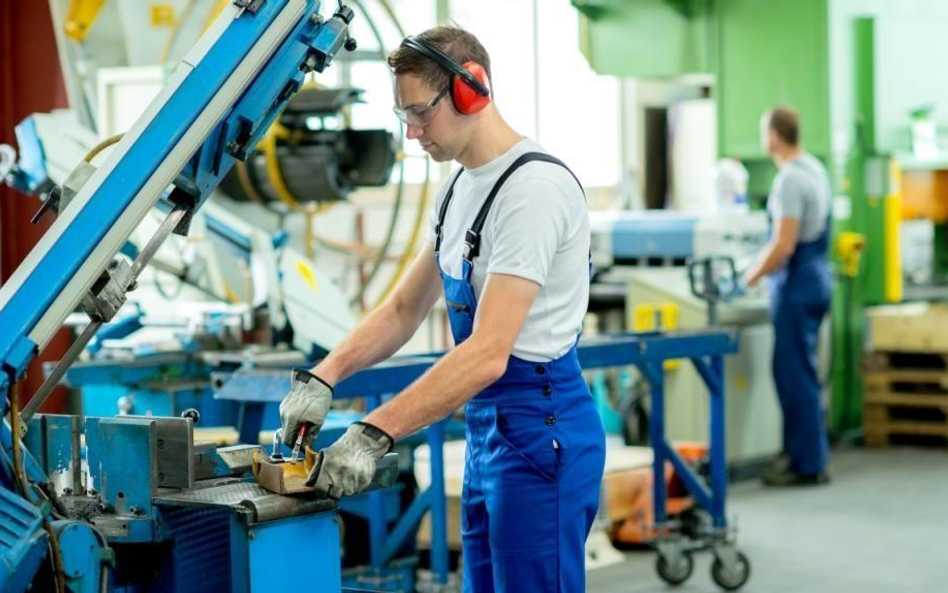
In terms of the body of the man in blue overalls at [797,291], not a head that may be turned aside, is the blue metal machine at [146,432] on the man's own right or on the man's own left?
on the man's own left

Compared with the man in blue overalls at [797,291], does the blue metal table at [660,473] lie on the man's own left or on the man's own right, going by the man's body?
on the man's own left

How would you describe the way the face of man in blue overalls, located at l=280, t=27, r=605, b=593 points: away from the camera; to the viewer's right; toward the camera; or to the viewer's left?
to the viewer's left

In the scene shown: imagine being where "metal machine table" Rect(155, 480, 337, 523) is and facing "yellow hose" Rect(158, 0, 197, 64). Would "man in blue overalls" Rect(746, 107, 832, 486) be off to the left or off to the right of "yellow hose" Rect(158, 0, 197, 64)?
right

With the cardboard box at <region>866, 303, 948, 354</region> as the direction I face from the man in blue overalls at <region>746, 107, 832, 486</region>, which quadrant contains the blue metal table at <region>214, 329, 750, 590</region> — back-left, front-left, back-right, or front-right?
back-right

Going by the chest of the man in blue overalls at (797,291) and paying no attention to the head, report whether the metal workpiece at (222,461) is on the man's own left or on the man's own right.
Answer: on the man's own left

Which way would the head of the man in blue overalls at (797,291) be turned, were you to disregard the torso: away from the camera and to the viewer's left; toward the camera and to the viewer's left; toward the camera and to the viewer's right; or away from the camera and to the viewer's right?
away from the camera and to the viewer's left

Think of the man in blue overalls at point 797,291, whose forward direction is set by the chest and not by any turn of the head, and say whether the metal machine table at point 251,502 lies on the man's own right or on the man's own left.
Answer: on the man's own left

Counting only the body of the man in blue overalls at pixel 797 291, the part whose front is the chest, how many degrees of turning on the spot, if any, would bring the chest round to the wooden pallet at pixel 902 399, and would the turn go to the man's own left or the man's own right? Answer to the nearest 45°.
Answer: approximately 90° to the man's own right

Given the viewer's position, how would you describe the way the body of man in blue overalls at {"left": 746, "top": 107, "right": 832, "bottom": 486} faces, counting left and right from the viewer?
facing away from the viewer and to the left of the viewer
